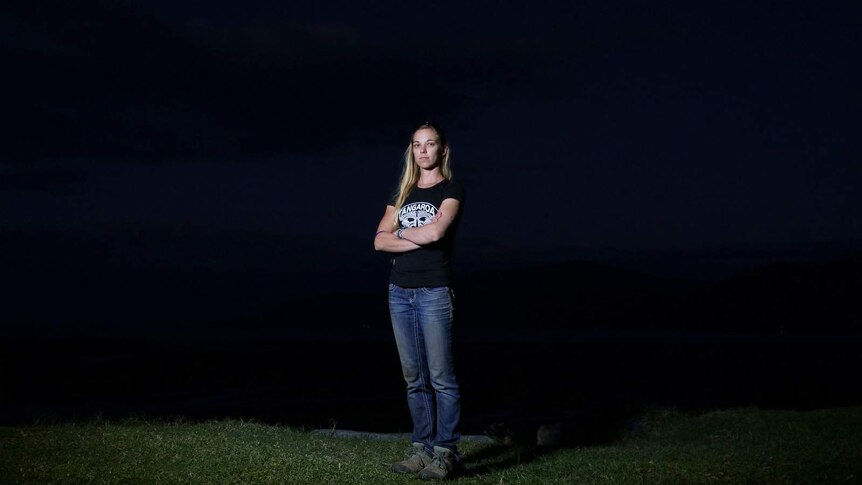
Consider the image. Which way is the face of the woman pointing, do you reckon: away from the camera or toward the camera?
toward the camera
